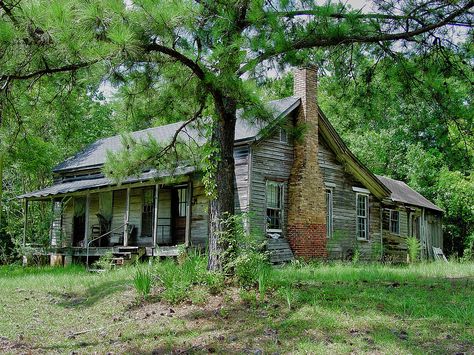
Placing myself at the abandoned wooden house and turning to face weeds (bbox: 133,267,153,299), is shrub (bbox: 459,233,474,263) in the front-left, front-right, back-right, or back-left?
back-left

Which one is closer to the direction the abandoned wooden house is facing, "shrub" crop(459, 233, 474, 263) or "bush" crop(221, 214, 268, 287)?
the bush

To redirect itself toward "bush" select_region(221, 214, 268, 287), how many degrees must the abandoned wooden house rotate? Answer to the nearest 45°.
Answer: approximately 45° to its left

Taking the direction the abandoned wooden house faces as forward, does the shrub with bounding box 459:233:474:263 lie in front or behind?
behind

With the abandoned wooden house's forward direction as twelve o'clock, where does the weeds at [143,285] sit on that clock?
The weeds is roughly at 11 o'clock from the abandoned wooden house.

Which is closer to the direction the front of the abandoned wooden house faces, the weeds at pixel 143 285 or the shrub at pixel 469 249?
the weeds

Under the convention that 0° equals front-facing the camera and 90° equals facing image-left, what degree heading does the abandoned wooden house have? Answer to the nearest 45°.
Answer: approximately 45°

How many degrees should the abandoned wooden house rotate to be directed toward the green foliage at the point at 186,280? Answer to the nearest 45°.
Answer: approximately 45° to its left
